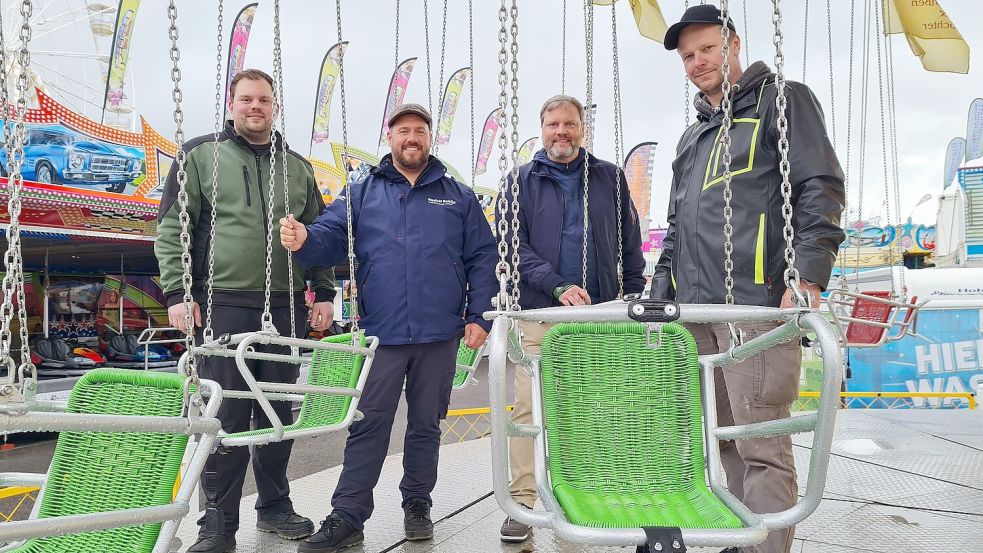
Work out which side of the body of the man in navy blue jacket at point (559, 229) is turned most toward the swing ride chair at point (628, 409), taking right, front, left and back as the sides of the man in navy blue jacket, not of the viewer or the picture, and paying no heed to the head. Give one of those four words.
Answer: front

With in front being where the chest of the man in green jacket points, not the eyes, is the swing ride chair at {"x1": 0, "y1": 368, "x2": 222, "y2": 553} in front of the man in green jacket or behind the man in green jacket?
in front

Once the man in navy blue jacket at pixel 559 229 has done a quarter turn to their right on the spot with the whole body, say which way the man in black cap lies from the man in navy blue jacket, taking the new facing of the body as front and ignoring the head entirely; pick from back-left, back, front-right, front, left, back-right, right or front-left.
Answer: back-left

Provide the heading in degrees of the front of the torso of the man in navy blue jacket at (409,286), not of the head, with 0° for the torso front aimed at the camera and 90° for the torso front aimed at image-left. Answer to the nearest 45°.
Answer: approximately 0°

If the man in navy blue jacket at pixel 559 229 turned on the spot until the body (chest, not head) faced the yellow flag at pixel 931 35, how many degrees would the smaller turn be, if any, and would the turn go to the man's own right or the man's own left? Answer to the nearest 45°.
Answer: approximately 135° to the man's own left

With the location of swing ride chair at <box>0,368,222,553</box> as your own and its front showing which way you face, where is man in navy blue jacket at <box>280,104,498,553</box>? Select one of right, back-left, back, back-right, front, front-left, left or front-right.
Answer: back

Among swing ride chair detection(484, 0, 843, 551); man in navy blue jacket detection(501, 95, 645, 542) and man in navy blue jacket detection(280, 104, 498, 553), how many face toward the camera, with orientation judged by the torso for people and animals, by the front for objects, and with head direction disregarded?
3

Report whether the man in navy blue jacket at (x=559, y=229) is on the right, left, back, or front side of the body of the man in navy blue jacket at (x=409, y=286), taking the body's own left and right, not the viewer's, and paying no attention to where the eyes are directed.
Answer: left

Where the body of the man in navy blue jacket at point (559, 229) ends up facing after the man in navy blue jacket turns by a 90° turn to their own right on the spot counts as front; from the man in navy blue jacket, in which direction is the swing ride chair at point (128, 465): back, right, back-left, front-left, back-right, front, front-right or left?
front-left
